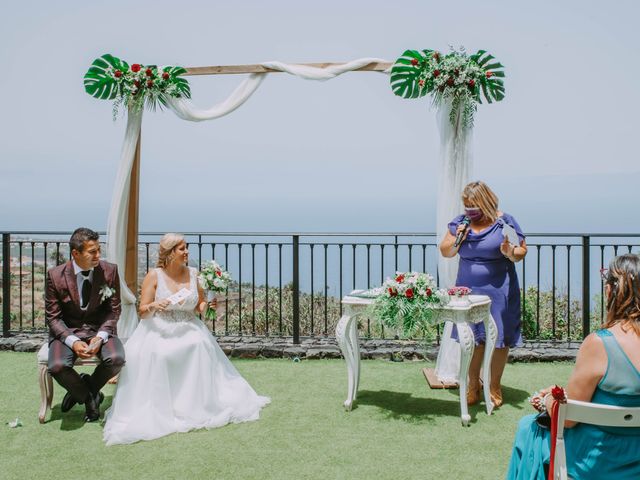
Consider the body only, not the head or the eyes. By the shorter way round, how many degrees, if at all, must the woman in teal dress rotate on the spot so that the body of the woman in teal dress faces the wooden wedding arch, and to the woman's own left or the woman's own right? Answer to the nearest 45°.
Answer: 0° — they already face it

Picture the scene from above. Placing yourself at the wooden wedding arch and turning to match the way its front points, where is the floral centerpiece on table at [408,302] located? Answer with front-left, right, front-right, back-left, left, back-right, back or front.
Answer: front-left

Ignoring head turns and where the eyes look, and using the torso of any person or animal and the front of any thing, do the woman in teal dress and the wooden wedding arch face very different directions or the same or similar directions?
very different directions

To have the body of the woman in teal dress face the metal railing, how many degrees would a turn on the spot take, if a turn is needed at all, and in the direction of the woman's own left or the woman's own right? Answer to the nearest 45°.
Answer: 0° — they already face it

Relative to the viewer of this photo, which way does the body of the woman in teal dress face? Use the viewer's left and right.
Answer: facing away from the viewer and to the left of the viewer

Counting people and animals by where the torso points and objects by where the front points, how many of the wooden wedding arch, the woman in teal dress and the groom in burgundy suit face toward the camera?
2

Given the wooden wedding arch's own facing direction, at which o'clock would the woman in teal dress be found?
The woman in teal dress is roughly at 11 o'clock from the wooden wedding arch.

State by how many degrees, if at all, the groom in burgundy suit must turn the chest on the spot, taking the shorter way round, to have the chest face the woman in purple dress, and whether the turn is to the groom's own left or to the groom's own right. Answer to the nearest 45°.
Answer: approximately 90° to the groom's own left

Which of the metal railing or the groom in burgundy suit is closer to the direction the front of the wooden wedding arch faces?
the groom in burgundy suit

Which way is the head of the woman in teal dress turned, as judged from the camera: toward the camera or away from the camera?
away from the camera

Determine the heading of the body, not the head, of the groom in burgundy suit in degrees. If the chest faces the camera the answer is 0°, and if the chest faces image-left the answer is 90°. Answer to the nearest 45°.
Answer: approximately 0°

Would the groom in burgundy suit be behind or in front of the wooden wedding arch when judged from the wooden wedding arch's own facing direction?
in front

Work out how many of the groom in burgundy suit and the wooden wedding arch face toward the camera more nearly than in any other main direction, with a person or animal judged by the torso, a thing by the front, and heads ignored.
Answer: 2

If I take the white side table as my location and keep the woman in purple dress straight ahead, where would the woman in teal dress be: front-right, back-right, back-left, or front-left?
back-right

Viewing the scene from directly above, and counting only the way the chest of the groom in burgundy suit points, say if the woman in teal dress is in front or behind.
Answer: in front
